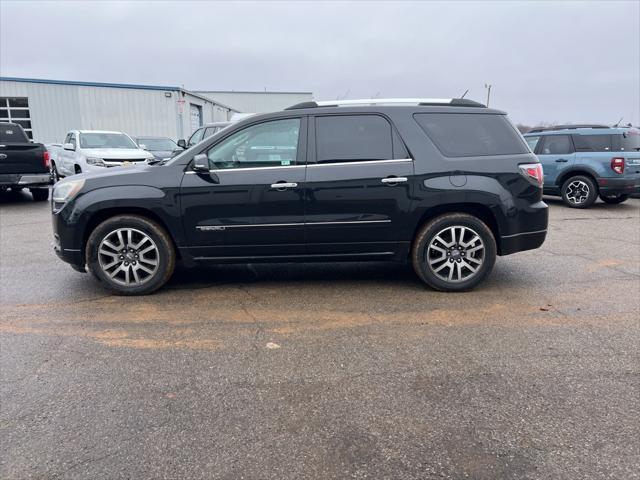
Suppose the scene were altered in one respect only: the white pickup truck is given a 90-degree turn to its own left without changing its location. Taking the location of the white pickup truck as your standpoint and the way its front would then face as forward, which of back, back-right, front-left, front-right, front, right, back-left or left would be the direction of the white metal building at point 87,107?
front-left

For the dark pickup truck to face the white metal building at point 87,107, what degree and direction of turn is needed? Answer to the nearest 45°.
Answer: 0° — it already faces it

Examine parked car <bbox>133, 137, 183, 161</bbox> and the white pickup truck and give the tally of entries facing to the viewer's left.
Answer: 0

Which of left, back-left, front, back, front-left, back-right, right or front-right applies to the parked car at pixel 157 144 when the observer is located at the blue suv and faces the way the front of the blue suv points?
front-left

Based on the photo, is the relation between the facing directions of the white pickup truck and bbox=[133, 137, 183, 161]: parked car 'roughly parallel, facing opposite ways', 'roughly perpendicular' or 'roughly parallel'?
roughly parallel

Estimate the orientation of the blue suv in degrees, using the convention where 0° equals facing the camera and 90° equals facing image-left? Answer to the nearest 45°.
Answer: approximately 135°

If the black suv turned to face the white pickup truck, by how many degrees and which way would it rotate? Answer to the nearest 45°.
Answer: approximately 45° to its right

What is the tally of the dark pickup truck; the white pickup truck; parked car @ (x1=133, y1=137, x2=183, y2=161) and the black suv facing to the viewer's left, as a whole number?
1

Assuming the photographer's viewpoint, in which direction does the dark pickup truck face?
facing away from the viewer

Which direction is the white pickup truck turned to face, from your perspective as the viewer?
facing the viewer and to the right of the viewer

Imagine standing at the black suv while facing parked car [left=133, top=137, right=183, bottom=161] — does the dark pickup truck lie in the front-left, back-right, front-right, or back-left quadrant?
front-left

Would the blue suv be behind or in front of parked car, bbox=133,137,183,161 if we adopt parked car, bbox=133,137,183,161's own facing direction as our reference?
in front

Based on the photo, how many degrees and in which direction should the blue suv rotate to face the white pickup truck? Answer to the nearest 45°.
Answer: approximately 45° to its left

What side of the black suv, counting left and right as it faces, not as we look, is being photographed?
left

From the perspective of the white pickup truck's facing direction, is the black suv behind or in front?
in front

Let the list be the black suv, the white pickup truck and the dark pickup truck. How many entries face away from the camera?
1

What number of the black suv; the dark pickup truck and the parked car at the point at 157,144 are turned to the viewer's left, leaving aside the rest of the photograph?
1
